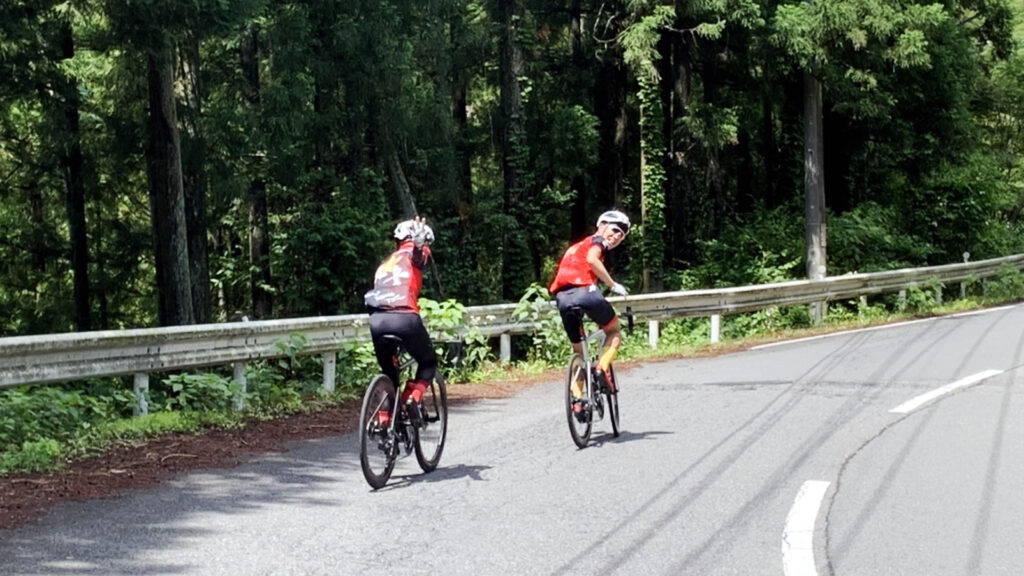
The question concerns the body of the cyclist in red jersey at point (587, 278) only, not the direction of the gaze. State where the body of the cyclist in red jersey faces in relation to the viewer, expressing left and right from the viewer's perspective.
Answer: facing away from the viewer and to the right of the viewer

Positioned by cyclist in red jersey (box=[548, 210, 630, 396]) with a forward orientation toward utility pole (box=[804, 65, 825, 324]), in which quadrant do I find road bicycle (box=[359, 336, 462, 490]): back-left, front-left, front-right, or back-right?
back-left

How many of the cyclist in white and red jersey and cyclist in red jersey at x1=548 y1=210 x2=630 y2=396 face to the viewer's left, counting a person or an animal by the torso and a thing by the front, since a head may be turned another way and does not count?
0

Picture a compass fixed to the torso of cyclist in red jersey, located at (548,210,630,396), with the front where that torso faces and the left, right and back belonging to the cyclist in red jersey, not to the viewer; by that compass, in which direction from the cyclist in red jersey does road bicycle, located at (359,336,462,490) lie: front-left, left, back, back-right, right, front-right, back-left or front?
back

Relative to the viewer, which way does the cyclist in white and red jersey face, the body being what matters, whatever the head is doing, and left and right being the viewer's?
facing away from the viewer and to the right of the viewer

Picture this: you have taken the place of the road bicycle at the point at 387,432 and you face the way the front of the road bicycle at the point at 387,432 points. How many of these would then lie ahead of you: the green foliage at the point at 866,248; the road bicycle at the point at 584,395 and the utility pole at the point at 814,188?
3

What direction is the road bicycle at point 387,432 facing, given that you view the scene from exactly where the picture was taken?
facing away from the viewer and to the right of the viewer

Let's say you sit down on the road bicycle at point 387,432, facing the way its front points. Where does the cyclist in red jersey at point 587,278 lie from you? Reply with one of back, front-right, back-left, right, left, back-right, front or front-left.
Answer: front

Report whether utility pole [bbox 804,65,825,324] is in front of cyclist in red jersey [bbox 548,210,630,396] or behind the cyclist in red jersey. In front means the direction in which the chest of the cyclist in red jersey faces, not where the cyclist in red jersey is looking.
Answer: in front

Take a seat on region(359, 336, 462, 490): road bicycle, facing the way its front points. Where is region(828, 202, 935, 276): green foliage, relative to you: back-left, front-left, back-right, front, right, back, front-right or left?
front
